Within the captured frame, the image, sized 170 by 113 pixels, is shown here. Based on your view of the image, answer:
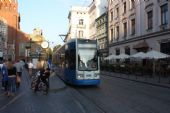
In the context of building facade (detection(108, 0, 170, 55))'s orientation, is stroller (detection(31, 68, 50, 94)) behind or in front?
in front

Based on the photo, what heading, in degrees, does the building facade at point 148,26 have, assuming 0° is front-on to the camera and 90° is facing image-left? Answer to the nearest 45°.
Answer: approximately 45°

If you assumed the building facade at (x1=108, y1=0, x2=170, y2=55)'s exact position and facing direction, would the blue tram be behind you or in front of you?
in front
